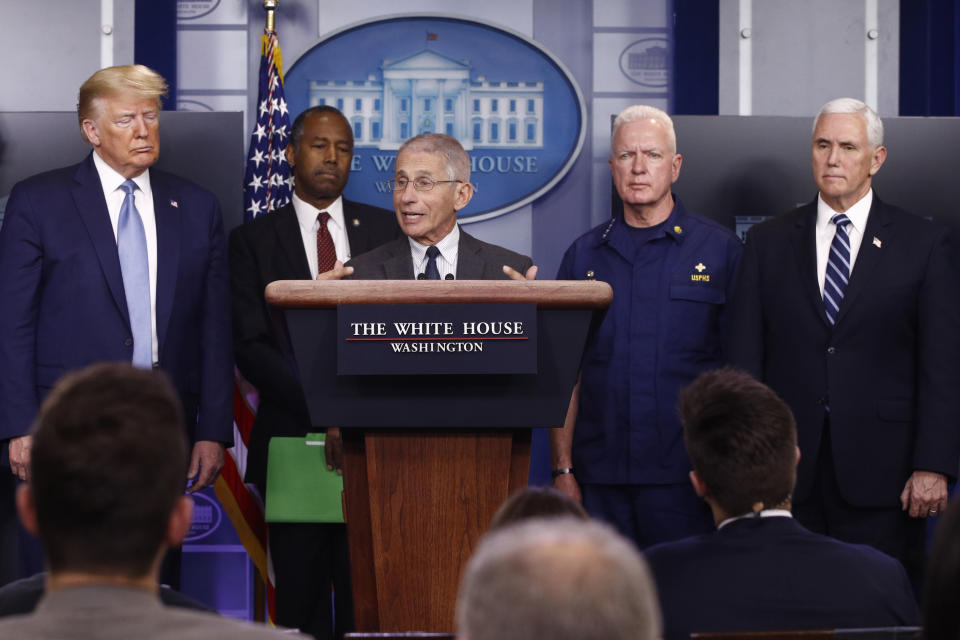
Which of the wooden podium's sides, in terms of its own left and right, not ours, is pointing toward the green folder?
back

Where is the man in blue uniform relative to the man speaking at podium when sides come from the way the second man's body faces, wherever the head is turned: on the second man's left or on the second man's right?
on the second man's left

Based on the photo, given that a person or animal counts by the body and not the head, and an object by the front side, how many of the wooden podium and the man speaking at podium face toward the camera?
2

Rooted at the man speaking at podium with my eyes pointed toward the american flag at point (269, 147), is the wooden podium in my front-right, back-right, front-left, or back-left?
back-left

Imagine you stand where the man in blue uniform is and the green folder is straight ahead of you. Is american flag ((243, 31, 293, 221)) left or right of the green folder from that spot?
right

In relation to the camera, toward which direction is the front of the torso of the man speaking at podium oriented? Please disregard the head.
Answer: toward the camera

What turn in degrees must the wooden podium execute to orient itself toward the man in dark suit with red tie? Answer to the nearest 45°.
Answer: approximately 180°

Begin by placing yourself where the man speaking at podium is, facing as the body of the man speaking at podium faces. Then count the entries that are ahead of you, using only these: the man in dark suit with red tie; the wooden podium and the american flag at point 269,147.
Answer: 1

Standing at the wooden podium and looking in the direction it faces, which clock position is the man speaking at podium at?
The man speaking at podium is roughly at 6 o'clock from the wooden podium.

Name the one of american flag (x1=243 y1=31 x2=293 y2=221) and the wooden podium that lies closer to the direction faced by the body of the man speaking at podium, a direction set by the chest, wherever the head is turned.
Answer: the wooden podium

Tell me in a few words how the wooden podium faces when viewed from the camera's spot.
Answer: facing the viewer
